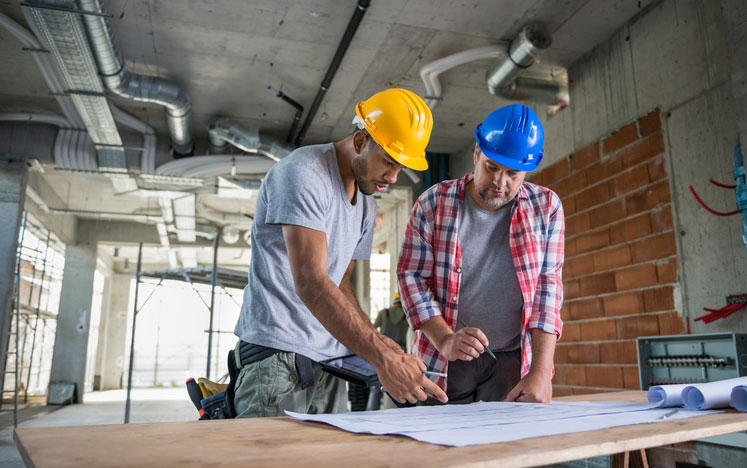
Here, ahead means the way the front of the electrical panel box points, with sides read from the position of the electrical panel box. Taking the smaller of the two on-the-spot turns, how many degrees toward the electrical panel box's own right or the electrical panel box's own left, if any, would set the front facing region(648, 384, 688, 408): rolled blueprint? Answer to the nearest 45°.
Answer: approximately 45° to the electrical panel box's own left

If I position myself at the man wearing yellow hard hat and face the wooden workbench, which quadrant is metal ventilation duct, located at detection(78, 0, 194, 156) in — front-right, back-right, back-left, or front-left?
back-right

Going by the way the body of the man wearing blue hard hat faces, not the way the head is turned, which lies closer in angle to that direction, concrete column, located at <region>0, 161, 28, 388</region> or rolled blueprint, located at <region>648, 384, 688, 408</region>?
the rolled blueprint

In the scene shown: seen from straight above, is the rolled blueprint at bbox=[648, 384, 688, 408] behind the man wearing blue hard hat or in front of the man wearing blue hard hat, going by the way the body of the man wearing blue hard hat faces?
in front

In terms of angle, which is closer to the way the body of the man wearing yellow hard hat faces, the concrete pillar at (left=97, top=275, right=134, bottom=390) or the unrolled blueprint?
the unrolled blueprint

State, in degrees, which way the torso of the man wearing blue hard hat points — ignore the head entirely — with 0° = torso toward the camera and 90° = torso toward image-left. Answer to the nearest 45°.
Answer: approximately 0°

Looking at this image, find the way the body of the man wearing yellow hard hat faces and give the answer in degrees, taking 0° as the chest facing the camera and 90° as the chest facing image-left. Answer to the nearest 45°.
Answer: approximately 315°

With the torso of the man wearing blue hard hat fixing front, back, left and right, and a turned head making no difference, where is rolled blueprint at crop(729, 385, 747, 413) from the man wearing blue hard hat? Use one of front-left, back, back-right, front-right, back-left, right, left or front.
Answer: front-left

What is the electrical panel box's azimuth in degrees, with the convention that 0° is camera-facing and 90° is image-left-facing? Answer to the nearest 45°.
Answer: approximately 45°

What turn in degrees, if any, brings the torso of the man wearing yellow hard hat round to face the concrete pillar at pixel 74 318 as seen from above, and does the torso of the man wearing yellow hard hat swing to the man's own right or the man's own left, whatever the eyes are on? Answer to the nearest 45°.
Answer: approximately 180°

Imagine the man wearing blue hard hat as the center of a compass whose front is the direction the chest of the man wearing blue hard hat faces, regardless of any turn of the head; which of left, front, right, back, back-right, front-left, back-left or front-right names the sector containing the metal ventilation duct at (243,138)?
back-right

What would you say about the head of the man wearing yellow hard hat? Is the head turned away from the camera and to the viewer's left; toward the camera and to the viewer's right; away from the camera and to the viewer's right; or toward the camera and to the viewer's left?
toward the camera and to the viewer's right
